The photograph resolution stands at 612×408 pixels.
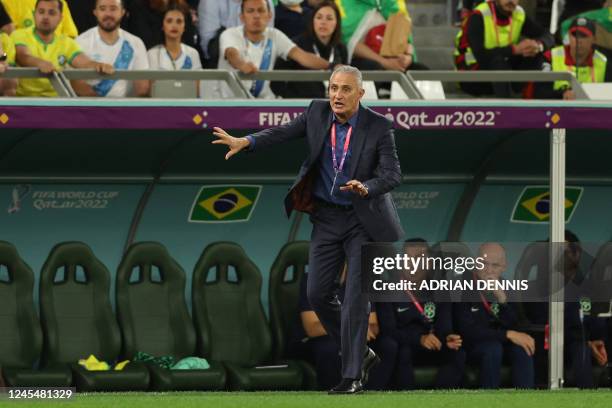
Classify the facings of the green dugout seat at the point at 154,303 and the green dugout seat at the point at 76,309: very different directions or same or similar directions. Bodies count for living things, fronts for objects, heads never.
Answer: same or similar directions

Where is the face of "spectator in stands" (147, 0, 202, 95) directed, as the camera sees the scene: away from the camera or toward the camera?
toward the camera

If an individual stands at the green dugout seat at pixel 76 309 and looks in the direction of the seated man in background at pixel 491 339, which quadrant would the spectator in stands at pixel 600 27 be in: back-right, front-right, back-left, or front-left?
front-left

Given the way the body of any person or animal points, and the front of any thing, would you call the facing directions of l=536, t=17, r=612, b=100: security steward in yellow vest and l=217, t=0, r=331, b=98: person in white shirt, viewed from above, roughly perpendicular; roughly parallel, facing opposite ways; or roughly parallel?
roughly parallel

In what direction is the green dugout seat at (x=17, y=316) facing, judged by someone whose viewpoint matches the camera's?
facing the viewer and to the right of the viewer

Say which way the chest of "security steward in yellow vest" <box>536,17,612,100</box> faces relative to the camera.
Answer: toward the camera

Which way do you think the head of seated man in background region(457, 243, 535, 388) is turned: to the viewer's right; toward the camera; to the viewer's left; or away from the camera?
toward the camera

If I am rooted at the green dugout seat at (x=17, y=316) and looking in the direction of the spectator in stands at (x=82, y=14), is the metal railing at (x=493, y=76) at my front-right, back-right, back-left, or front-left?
front-right

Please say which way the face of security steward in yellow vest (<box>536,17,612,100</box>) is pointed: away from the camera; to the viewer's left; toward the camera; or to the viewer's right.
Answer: toward the camera

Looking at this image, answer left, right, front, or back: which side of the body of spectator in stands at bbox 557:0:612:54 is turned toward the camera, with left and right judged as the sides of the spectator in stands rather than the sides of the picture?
front

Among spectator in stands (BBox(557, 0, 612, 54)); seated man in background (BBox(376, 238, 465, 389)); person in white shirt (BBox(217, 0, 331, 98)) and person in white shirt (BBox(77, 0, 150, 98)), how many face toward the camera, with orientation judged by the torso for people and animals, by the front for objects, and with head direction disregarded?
4

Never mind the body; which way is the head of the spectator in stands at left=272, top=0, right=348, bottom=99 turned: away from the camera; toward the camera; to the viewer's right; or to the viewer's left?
toward the camera

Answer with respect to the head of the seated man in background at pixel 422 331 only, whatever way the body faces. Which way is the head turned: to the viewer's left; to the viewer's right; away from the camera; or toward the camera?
toward the camera
